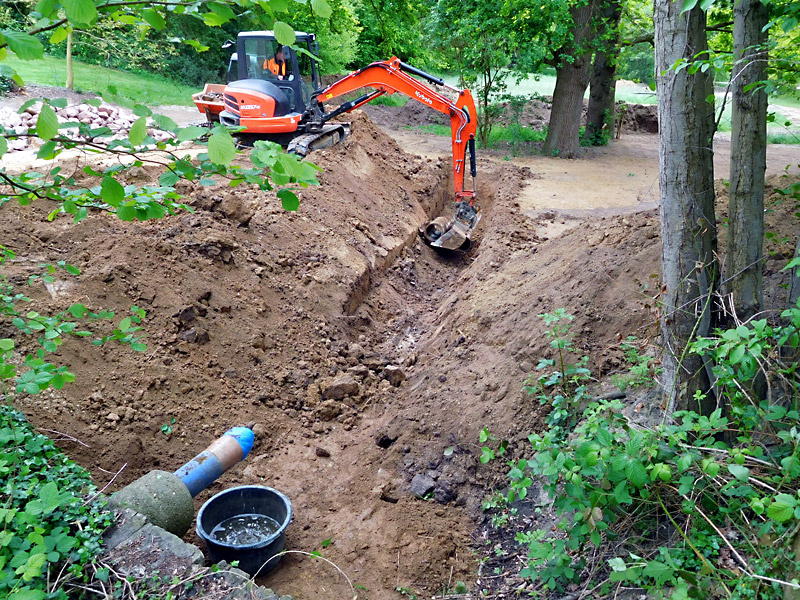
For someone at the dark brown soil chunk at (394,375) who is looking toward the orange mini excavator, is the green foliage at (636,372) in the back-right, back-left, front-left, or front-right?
back-right

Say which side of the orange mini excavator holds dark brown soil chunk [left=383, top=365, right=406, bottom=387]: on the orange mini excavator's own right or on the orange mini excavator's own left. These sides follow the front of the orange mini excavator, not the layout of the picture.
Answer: on the orange mini excavator's own right

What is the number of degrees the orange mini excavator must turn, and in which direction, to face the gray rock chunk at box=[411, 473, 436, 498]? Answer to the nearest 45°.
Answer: approximately 90° to its right

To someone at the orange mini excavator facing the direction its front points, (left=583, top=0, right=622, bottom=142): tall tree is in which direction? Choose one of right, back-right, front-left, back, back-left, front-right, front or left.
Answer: front-left

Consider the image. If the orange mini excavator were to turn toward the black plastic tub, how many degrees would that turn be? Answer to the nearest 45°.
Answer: approximately 90° to its right

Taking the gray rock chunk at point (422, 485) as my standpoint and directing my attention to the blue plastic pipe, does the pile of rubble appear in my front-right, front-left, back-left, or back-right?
front-right

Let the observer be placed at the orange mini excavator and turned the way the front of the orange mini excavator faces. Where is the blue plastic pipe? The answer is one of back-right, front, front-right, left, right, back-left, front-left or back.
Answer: right

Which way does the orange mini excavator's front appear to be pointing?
to the viewer's right

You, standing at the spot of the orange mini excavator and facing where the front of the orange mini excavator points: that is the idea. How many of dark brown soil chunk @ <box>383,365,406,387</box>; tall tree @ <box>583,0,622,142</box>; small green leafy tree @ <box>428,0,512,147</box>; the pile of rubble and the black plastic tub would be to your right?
2

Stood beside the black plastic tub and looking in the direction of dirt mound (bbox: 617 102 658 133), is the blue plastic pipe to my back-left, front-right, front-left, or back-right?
front-left
